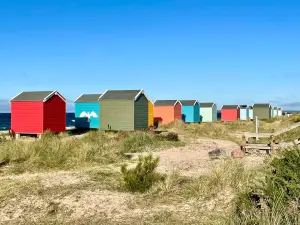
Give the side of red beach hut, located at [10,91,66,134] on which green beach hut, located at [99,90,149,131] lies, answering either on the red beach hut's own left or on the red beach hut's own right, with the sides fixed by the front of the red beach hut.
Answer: on the red beach hut's own right

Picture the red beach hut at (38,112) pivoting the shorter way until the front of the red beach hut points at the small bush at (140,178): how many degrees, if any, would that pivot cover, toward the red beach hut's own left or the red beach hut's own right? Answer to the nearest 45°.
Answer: approximately 135° to the red beach hut's own left

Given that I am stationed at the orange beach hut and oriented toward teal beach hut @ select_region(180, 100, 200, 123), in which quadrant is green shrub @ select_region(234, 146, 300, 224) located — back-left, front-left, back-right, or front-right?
back-right

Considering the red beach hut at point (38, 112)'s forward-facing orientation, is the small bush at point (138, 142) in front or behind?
behind

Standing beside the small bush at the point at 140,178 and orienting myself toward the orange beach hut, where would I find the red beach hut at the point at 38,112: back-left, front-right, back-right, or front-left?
front-left

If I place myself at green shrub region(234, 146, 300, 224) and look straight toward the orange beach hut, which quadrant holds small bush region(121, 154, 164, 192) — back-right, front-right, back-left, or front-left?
front-left

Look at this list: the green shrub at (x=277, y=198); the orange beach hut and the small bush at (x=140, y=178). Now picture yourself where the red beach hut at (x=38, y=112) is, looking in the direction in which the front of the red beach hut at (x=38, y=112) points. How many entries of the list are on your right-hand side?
1

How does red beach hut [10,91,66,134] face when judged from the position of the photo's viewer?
facing away from the viewer and to the left of the viewer

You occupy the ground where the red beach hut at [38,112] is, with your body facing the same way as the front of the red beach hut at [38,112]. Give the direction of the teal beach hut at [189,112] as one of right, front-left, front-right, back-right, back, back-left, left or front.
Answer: right
